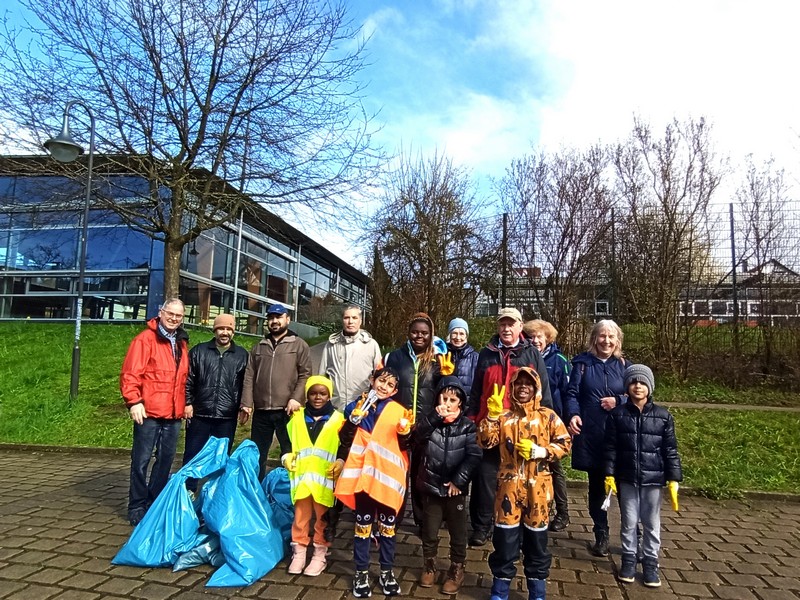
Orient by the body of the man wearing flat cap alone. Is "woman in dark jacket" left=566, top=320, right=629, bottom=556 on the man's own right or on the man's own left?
on the man's own left

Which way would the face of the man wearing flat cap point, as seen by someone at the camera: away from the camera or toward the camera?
toward the camera

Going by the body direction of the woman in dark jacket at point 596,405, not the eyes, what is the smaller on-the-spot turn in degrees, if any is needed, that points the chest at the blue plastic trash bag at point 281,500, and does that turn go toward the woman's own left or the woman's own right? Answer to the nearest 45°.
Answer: approximately 90° to the woman's own right

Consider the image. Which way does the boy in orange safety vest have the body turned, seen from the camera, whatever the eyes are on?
toward the camera

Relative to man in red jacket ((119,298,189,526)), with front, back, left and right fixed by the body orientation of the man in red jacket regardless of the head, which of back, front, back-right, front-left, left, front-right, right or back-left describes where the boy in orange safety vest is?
front

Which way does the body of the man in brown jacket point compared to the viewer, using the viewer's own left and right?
facing the viewer

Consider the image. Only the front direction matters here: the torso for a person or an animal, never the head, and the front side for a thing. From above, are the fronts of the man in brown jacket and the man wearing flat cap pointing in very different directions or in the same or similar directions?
same or similar directions

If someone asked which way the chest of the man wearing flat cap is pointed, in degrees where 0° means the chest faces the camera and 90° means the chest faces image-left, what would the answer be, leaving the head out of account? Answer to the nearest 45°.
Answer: approximately 0°

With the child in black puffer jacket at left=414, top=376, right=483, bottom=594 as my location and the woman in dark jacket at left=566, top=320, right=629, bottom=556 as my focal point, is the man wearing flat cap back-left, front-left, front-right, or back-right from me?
front-left

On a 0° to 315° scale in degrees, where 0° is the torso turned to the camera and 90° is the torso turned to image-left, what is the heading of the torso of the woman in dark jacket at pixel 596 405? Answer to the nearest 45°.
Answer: approximately 0°

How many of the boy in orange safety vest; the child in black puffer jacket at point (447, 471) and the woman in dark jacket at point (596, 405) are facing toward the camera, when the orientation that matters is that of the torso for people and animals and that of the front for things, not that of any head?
3

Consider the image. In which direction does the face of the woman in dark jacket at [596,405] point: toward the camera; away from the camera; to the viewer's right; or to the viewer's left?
toward the camera

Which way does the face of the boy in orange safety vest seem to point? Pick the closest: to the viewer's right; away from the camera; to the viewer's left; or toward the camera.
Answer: toward the camera

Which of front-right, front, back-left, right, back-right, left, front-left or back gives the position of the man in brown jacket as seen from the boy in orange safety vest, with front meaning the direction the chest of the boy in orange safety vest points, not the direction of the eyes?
back-right
